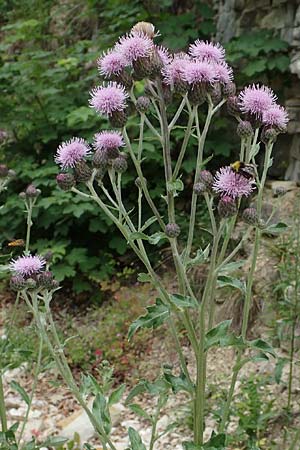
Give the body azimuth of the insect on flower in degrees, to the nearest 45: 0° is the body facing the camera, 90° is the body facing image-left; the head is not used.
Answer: approximately 90°
